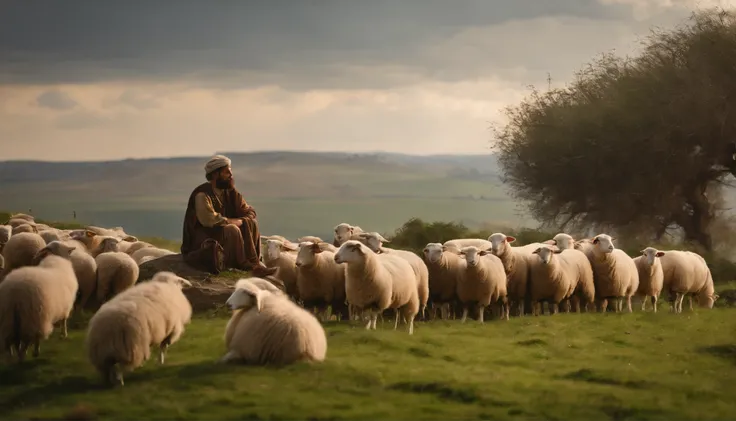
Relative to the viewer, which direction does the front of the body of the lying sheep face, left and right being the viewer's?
facing to the left of the viewer

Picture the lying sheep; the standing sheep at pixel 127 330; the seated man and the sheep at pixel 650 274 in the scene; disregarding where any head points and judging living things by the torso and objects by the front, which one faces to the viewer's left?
the lying sheep

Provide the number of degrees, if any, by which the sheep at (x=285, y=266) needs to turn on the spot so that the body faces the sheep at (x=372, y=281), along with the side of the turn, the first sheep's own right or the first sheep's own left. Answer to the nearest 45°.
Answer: approximately 90° to the first sheep's own left

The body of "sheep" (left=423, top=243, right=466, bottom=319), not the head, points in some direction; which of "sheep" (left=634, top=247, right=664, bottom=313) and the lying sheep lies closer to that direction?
the lying sheep

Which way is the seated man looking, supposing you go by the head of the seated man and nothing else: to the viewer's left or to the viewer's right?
to the viewer's right

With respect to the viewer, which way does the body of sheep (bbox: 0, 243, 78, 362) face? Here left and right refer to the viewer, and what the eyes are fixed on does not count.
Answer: facing away from the viewer and to the right of the viewer

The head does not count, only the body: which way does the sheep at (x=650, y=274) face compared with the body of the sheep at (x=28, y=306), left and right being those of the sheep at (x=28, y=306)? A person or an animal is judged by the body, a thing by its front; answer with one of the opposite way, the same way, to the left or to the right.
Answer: the opposite way

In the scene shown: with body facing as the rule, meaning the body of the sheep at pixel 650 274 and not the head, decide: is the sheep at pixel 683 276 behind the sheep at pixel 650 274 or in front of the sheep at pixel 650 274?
behind
